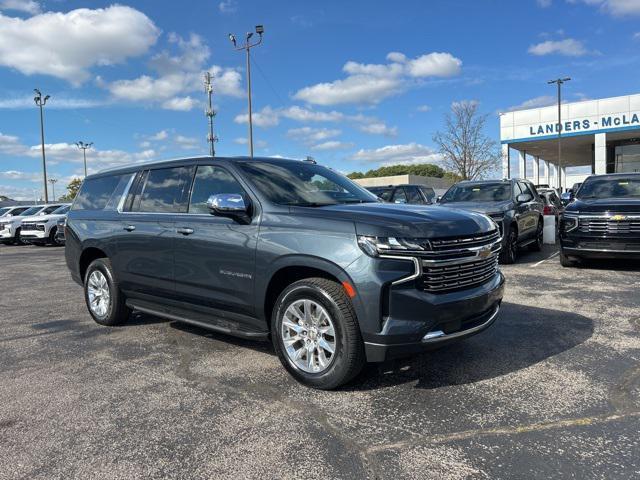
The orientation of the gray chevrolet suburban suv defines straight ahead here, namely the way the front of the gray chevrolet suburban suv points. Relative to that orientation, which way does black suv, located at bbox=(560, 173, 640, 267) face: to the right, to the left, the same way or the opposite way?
to the right

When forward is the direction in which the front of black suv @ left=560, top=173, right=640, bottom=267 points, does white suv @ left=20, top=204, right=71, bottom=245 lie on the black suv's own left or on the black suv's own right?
on the black suv's own right

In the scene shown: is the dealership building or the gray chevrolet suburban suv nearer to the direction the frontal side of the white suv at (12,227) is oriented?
the gray chevrolet suburban suv

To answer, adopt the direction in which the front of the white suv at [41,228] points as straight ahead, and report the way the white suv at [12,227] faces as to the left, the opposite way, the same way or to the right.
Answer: the same way

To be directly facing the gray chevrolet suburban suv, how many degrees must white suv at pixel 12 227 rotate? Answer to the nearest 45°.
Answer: approximately 45° to its left

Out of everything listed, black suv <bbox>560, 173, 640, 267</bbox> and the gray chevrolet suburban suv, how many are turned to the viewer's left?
0

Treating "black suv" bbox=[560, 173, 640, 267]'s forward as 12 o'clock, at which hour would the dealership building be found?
The dealership building is roughly at 6 o'clock from the black suv.

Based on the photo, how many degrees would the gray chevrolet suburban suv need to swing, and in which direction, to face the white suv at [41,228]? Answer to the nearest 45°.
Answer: approximately 180°

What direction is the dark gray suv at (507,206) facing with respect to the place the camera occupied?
facing the viewer and to the left of the viewer

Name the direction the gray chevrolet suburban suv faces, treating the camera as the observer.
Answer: facing the viewer and to the right of the viewer

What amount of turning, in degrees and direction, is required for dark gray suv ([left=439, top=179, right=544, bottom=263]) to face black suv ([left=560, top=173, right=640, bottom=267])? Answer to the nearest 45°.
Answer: approximately 90° to its left

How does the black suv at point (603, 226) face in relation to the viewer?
toward the camera

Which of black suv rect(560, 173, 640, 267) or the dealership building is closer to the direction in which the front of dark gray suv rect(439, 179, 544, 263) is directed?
the black suv

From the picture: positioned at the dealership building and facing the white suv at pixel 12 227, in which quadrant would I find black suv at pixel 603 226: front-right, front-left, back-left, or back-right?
front-left
